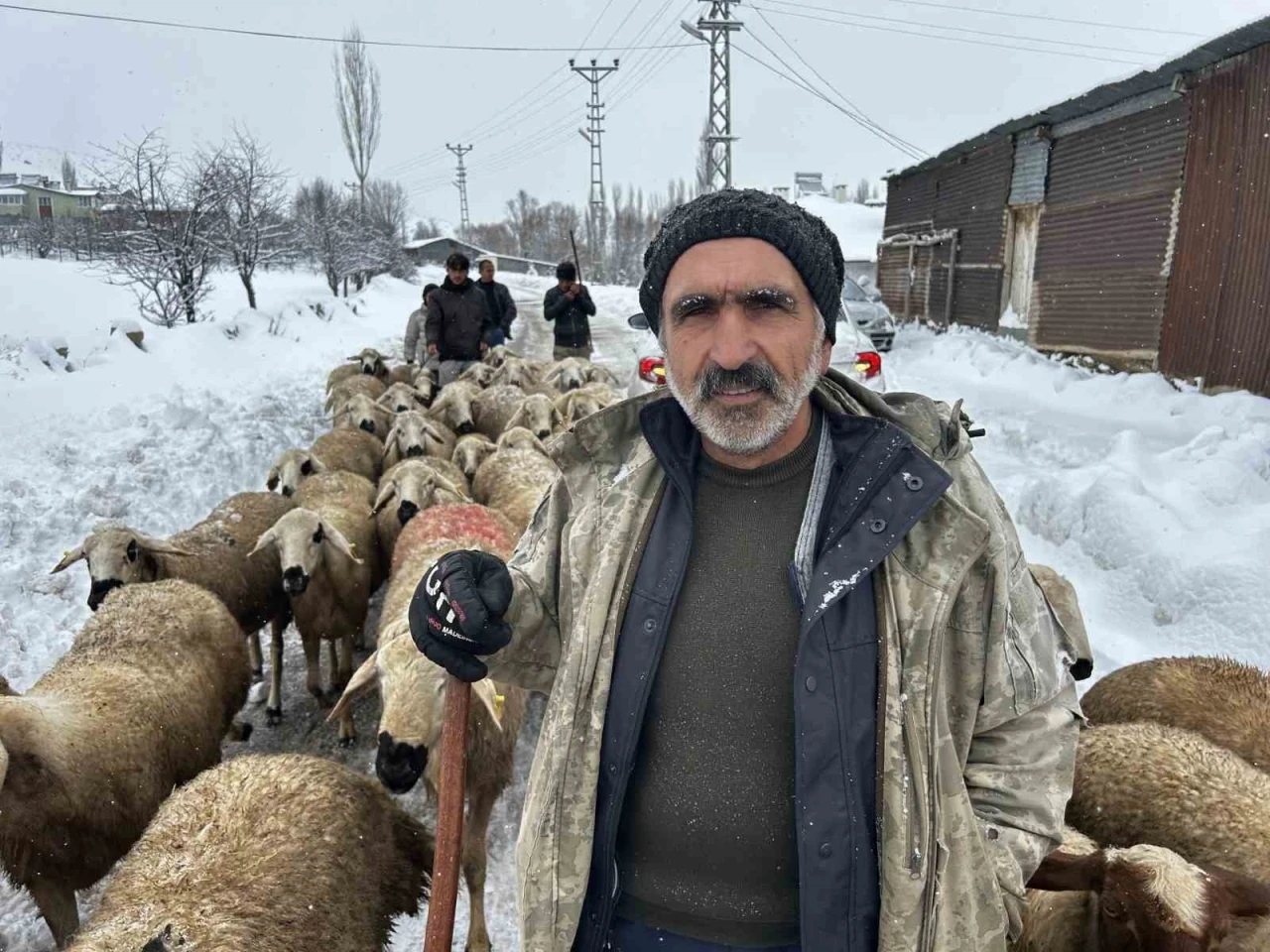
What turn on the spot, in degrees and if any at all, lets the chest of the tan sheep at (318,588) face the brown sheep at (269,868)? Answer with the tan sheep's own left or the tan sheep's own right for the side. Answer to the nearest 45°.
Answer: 0° — it already faces it

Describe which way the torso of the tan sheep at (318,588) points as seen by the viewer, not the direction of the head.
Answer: toward the camera

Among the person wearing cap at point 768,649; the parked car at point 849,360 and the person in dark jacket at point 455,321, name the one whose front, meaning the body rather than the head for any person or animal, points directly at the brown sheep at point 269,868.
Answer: the person in dark jacket

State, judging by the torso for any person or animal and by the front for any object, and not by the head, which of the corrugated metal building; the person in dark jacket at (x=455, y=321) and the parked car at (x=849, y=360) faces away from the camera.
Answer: the parked car

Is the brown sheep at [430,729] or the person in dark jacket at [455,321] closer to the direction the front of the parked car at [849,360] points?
the person in dark jacket

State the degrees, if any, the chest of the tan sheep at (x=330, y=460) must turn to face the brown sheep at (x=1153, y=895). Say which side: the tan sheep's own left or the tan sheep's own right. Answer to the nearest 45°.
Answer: approximately 45° to the tan sheep's own left

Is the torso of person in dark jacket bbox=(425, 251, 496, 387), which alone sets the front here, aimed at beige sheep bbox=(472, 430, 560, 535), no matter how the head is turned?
yes

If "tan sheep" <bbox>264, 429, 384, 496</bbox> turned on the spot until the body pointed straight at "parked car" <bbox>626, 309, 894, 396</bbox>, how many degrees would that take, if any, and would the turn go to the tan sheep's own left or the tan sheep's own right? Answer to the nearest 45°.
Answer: approximately 135° to the tan sheep's own left

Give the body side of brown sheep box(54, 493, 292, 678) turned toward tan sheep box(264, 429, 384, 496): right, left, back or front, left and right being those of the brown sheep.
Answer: back

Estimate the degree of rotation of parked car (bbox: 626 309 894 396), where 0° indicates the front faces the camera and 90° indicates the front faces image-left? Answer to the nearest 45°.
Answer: approximately 180°

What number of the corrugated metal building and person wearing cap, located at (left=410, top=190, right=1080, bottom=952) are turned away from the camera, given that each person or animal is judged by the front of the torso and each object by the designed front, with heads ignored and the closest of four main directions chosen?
0

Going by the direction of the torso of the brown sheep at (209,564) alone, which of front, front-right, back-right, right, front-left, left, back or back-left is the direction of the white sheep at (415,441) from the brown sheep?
back

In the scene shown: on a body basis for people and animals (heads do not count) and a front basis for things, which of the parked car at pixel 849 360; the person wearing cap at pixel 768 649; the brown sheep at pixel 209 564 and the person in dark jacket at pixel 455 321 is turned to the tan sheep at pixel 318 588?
the person in dark jacket

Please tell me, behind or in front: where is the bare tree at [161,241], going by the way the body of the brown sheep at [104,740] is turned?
behind

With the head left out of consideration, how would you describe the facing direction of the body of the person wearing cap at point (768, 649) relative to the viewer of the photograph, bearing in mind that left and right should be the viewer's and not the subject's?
facing the viewer

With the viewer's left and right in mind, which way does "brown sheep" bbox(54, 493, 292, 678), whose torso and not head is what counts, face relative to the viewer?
facing the viewer and to the left of the viewer

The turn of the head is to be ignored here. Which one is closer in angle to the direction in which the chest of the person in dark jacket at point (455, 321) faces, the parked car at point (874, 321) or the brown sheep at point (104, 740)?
the brown sheep
